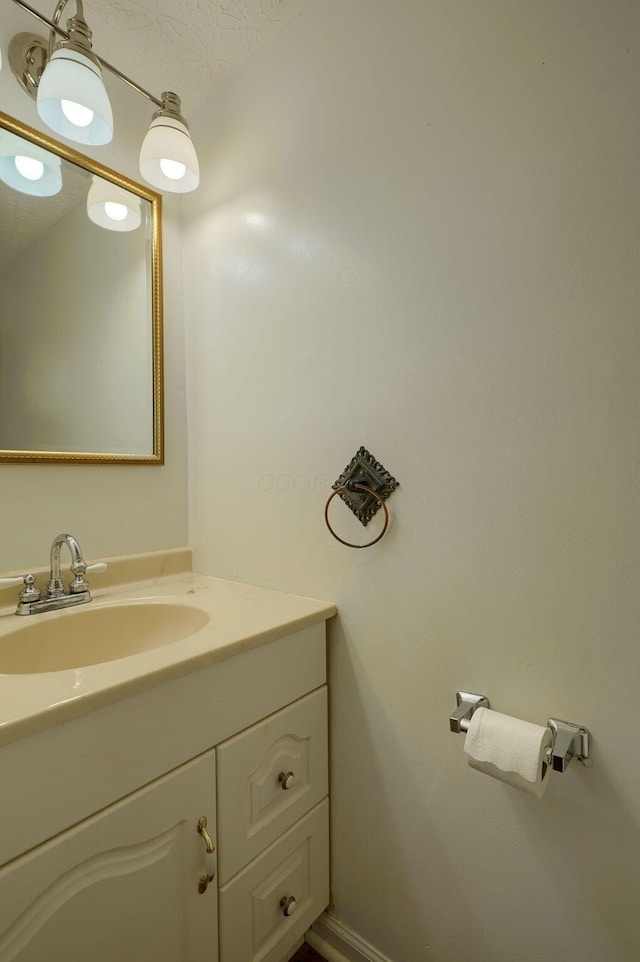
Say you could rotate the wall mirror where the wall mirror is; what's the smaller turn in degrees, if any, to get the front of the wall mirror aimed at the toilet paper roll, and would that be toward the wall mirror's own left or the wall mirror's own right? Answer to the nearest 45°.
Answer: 0° — it already faces it

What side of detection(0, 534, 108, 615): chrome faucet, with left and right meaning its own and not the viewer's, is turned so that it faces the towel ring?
front

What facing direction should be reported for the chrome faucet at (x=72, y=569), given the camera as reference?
facing the viewer and to the right of the viewer

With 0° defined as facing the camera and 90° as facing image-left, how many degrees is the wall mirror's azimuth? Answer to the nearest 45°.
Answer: approximately 315°

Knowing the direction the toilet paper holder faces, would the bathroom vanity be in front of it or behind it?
in front

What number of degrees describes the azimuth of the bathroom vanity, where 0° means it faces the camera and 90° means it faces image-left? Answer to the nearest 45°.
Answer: approximately 315°
